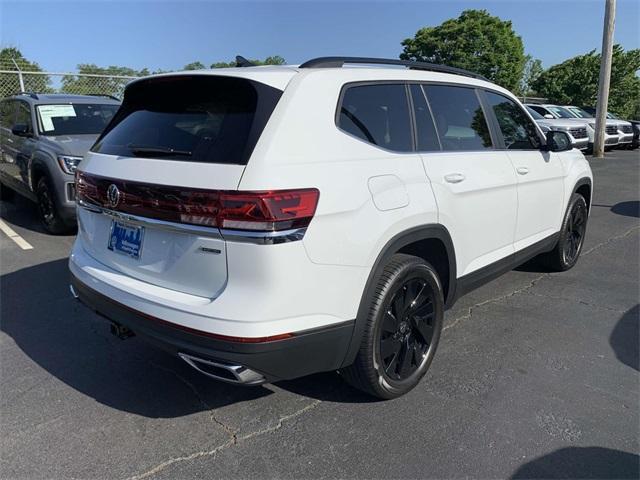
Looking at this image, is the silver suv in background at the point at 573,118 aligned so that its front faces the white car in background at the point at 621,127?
no

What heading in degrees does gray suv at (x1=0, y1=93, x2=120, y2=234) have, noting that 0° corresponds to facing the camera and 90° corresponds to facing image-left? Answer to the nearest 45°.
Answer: approximately 315°

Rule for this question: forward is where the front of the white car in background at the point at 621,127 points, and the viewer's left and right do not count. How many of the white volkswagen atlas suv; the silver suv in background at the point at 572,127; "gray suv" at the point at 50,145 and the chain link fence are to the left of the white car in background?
0

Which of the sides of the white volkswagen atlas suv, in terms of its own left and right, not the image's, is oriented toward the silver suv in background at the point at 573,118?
front

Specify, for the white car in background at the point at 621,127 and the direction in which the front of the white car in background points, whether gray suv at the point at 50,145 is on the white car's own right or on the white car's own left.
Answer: on the white car's own right

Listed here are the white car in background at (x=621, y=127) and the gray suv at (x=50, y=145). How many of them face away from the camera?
0

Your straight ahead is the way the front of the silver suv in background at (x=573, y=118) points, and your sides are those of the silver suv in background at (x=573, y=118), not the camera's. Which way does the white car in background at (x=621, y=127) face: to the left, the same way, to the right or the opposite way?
the same way

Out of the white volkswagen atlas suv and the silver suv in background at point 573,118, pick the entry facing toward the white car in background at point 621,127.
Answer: the white volkswagen atlas suv

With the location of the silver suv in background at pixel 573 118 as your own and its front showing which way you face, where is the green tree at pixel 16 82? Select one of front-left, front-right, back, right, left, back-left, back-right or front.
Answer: right

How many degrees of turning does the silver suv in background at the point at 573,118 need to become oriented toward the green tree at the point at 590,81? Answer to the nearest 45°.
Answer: approximately 135° to its left

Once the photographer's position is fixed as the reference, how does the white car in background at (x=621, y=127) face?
facing the viewer and to the right of the viewer

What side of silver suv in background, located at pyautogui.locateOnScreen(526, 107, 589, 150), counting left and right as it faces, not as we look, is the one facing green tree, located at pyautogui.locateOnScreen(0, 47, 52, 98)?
right

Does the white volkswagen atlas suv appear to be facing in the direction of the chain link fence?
no
